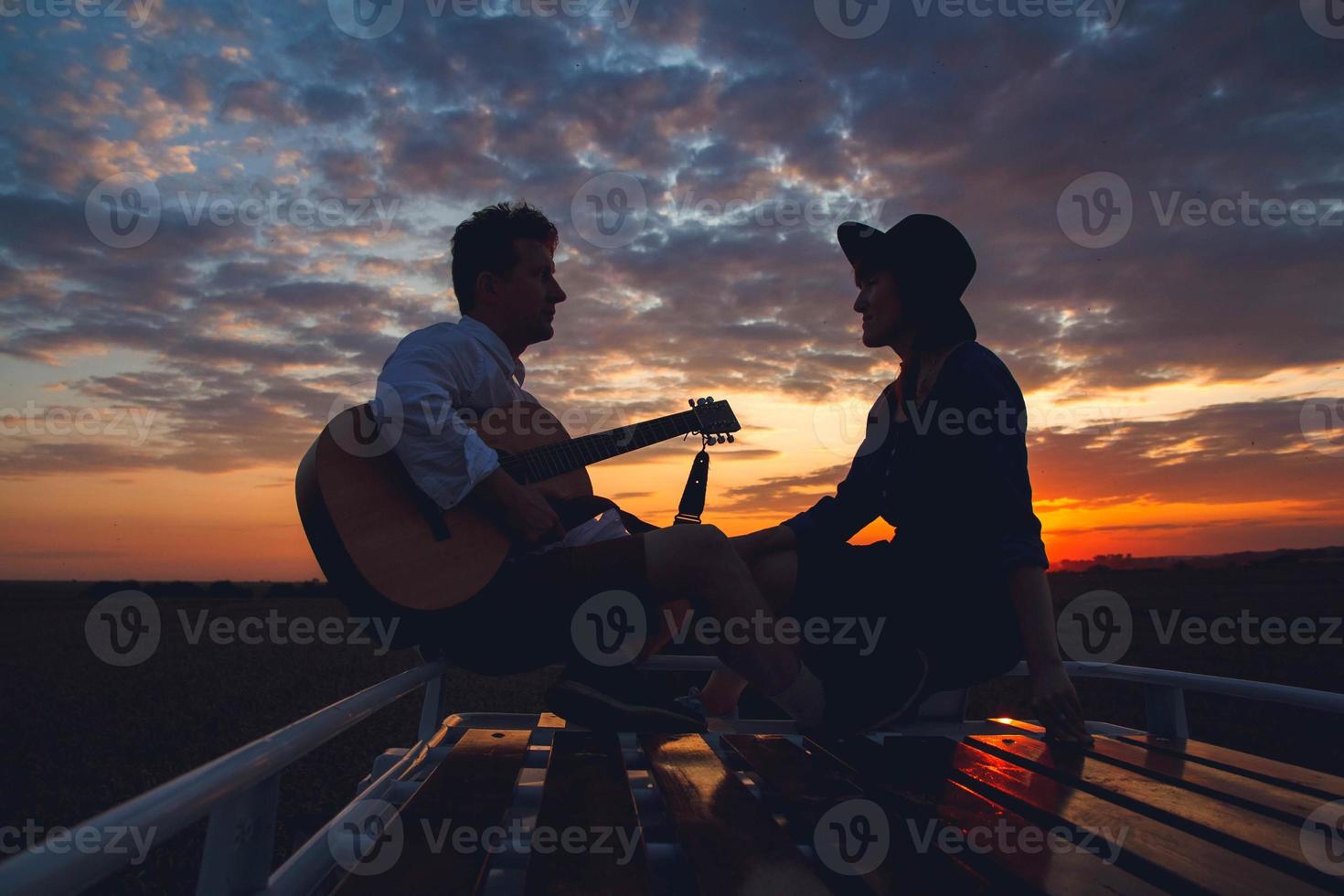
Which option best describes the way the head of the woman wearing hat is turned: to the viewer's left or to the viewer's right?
to the viewer's left

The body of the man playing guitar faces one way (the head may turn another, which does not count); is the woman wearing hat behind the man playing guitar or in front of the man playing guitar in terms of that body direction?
in front

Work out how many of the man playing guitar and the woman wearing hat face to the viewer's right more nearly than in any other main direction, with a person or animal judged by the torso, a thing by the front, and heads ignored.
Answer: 1

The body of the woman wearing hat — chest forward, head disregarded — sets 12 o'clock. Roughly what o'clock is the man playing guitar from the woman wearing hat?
The man playing guitar is roughly at 1 o'clock from the woman wearing hat.

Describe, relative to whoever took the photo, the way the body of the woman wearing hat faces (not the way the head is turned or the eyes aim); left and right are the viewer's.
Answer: facing the viewer and to the left of the viewer

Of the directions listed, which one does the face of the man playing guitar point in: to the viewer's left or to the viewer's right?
to the viewer's right

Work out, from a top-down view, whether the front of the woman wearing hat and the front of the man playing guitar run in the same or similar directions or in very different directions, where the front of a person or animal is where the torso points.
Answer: very different directions

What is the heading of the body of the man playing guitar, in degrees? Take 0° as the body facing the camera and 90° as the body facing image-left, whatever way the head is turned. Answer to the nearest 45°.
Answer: approximately 270°
